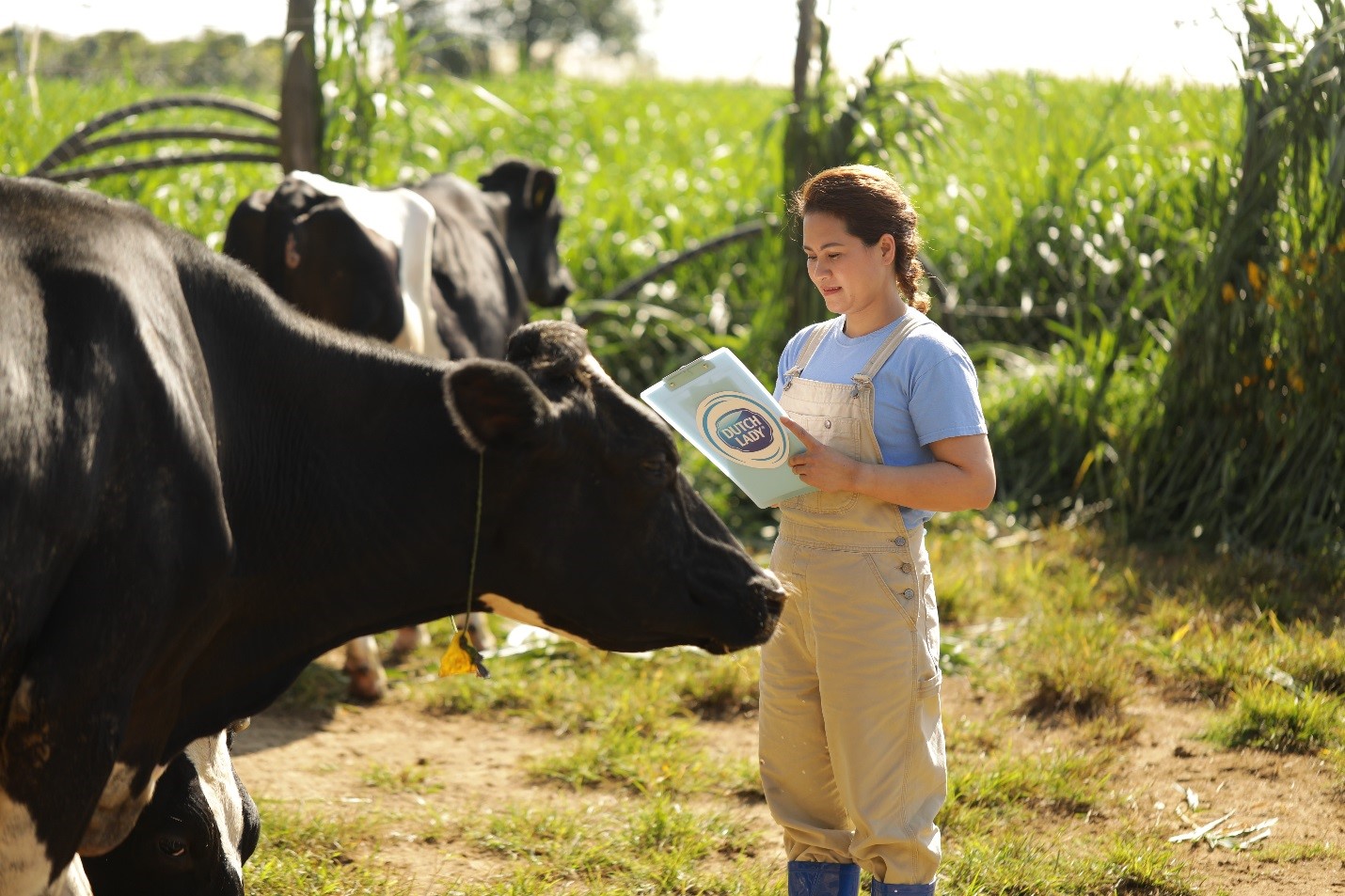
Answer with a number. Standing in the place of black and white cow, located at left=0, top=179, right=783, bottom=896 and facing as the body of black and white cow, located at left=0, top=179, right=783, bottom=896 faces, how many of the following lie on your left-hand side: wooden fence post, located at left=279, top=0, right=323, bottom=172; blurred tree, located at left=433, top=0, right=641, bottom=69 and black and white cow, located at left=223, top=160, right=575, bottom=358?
3

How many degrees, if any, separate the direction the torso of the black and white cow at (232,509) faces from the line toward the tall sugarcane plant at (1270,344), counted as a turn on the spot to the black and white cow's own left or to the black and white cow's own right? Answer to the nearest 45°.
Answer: approximately 45° to the black and white cow's own left

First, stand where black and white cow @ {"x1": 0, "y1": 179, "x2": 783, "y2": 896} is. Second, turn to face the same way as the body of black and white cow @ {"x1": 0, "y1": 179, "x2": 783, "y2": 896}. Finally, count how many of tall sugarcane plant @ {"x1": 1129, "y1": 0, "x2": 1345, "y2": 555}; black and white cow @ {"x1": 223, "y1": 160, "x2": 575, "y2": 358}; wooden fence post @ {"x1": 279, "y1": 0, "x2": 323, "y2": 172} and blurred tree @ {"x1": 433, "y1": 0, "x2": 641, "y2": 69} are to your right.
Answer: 0

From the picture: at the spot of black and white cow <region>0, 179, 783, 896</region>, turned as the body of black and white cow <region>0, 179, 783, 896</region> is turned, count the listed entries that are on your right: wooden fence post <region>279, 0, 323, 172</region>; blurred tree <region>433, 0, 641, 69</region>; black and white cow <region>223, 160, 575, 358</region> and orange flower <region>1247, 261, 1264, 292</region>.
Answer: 0

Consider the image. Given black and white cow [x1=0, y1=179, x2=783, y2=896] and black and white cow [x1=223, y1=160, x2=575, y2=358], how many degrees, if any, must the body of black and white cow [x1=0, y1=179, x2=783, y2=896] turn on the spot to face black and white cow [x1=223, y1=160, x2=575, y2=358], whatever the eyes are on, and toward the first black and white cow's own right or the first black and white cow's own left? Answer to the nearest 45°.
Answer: approximately 90° to the first black and white cow's own left

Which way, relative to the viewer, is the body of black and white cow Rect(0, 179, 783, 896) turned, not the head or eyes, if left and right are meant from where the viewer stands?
facing to the right of the viewer

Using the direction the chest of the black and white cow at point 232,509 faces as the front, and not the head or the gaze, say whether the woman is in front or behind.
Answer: in front

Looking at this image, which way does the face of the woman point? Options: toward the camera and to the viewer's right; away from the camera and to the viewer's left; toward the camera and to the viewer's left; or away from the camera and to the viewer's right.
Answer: toward the camera and to the viewer's left

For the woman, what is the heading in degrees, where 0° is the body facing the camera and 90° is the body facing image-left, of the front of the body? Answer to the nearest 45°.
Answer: approximately 45°

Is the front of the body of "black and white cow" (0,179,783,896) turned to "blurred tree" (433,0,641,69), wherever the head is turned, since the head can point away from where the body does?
no

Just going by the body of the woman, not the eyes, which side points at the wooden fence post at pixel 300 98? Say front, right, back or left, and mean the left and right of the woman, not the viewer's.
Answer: right

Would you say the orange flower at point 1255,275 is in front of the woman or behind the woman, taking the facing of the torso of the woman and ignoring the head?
behind

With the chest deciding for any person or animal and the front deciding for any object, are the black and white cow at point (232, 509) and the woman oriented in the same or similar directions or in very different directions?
very different directions

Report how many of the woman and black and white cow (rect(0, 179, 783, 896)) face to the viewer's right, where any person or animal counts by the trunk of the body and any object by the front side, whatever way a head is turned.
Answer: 1

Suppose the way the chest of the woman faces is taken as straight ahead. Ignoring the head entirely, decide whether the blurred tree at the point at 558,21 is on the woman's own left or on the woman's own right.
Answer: on the woman's own right

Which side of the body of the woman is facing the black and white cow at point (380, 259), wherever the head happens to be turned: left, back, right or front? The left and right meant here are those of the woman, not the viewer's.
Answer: right

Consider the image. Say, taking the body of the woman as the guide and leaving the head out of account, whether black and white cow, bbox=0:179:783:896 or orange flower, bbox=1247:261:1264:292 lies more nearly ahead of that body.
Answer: the black and white cow

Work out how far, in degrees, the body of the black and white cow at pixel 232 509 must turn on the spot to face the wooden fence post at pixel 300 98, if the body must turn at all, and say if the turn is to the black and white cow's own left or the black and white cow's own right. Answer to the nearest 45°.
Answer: approximately 90° to the black and white cow's own left
